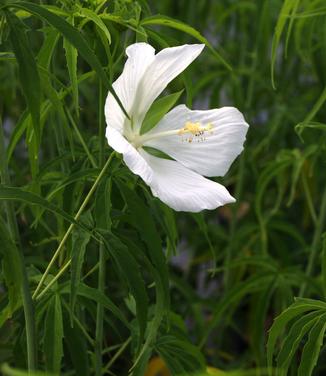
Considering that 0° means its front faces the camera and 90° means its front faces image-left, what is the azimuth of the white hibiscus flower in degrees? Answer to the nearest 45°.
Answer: approximately 315°
